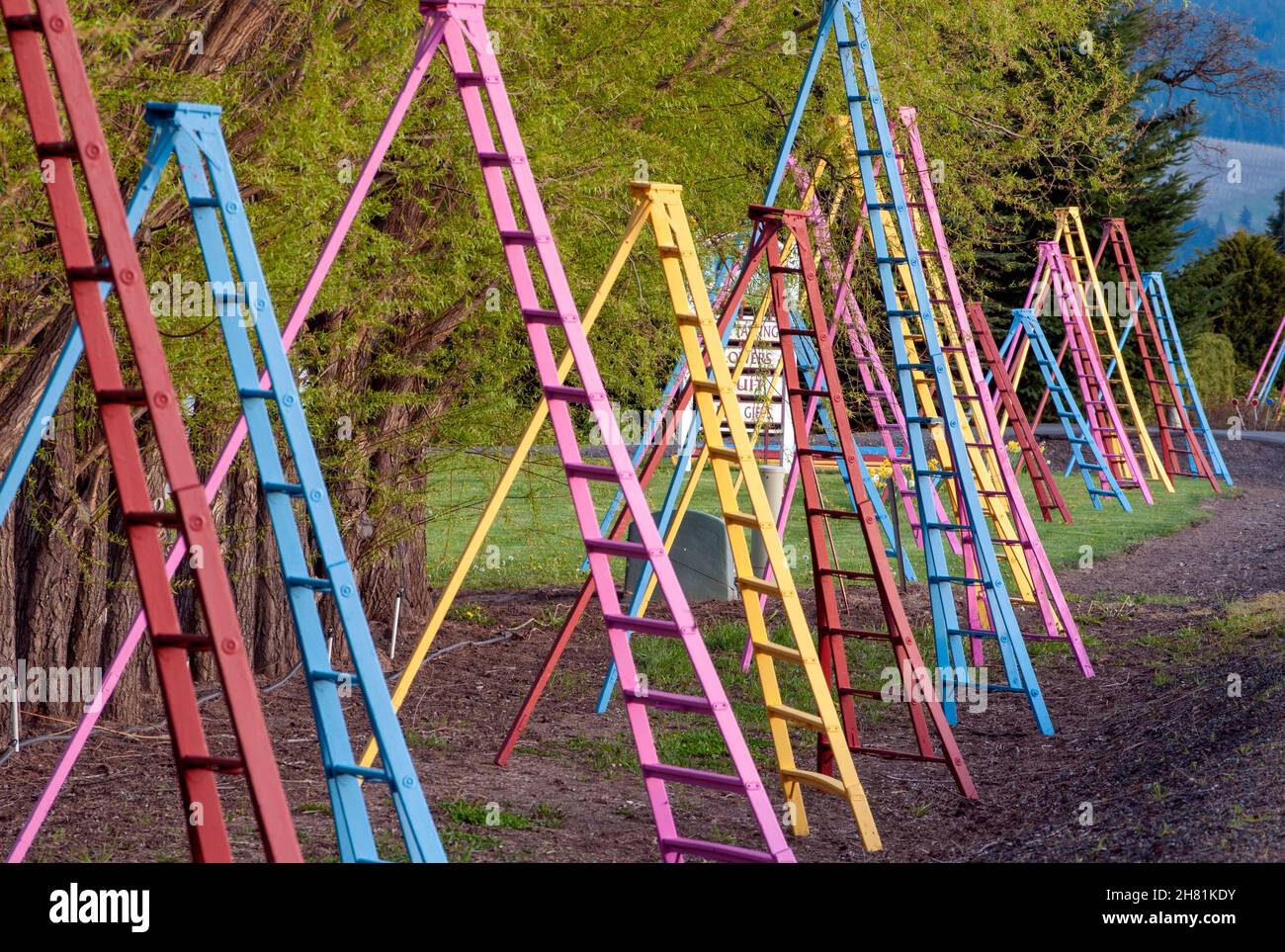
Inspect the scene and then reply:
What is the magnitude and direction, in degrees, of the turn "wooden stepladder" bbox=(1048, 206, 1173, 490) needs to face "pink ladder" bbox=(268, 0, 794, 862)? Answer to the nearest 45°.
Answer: approximately 45° to its right

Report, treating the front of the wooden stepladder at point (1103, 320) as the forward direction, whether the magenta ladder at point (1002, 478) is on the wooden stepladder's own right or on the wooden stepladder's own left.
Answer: on the wooden stepladder's own right

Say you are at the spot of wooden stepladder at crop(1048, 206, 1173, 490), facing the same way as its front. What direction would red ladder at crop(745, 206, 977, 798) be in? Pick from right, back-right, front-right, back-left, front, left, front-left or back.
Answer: front-right

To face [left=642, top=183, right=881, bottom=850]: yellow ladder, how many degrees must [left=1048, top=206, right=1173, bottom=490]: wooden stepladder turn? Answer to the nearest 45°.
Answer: approximately 45° to its right

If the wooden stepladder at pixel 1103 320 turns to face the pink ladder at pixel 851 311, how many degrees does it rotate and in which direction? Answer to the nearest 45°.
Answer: approximately 45° to its right

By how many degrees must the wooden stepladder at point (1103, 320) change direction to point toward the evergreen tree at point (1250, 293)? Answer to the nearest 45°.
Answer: approximately 135° to its left
